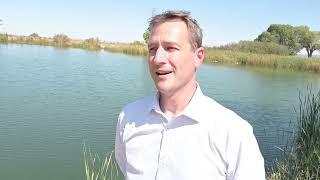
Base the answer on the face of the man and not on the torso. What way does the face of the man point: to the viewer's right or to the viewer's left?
to the viewer's left

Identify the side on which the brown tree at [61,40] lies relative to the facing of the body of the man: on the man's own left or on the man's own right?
on the man's own right

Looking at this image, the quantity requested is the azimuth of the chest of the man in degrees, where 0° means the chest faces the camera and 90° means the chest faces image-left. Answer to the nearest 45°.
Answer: approximately 45°

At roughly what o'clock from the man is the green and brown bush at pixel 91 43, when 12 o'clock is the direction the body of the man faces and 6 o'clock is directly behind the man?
The green and brown bush is roughly at 4 o'clock from the man.
